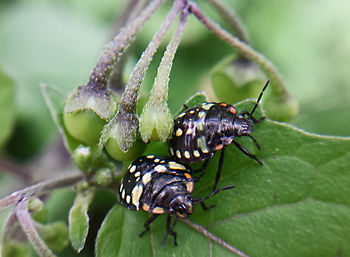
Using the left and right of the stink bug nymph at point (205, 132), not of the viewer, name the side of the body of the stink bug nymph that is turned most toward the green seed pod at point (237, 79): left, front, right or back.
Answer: left

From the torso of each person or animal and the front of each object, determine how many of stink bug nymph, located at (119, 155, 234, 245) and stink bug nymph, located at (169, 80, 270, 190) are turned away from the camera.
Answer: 0

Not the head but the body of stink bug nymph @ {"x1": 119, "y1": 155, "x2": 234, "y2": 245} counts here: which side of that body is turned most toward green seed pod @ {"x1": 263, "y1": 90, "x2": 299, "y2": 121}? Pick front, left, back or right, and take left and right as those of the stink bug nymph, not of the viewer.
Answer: left

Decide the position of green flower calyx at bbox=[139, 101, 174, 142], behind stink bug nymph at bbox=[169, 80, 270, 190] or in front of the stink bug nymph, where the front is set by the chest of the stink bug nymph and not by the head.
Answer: behind

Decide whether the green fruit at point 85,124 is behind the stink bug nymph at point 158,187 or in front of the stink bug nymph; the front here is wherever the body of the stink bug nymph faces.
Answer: behind

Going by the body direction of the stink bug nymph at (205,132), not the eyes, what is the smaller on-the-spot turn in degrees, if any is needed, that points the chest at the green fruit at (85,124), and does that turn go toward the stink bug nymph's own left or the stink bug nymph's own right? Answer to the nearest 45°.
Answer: approximately 180°

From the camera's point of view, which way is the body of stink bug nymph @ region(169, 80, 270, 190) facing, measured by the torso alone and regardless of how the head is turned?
to the viewer's right
